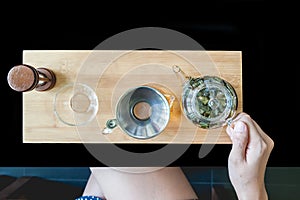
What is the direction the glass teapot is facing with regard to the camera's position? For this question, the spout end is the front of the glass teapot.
facing away from the viewer and to the left of the viewer
